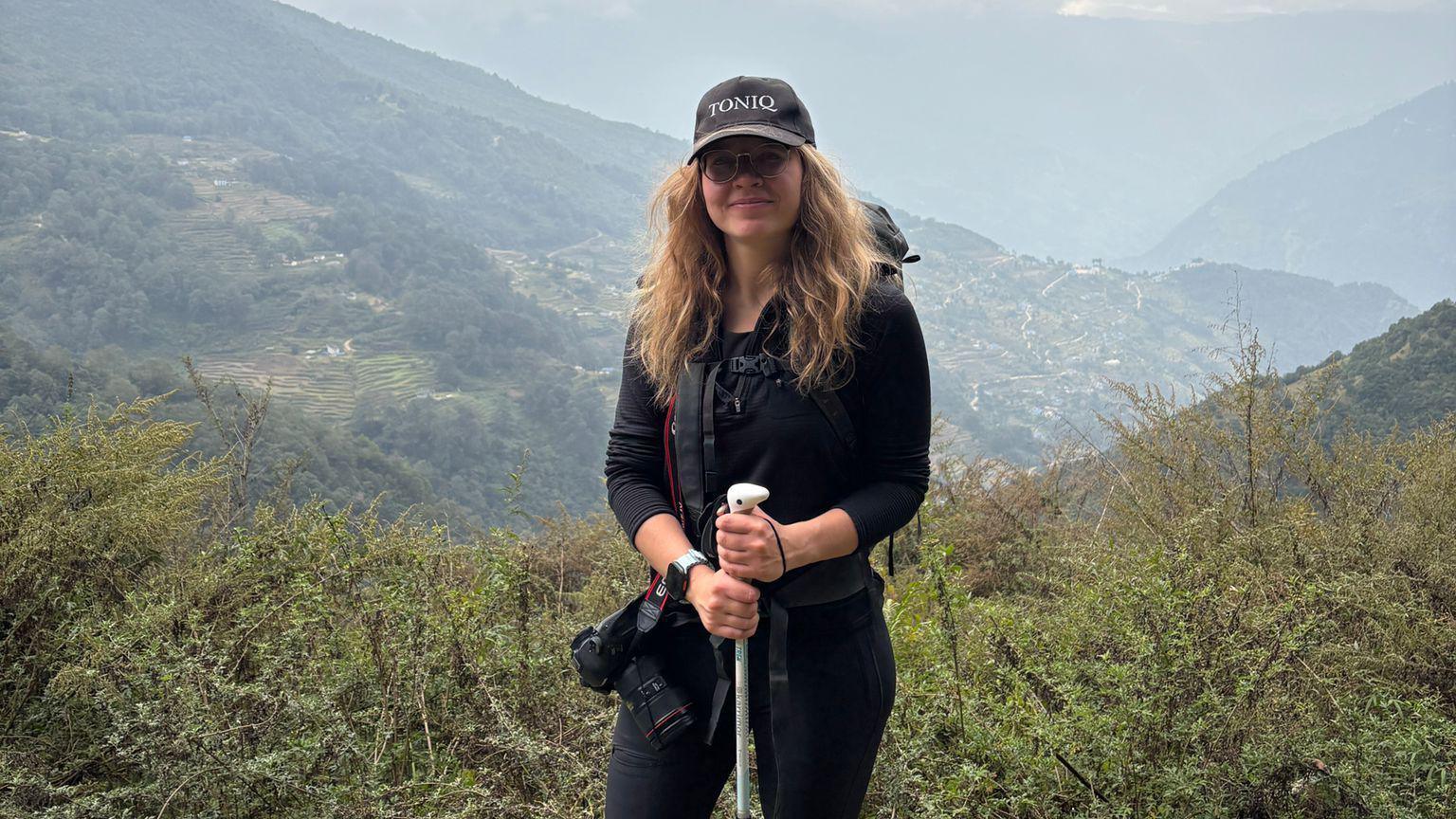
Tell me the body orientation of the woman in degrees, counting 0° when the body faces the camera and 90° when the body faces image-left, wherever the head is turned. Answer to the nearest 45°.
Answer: approximately 0°
